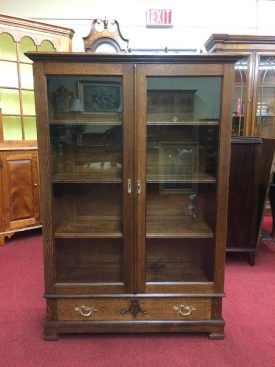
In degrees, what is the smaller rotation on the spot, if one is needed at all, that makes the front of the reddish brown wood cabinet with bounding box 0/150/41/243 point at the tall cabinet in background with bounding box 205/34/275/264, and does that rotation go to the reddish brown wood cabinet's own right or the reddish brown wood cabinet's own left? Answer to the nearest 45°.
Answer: approximately 45° to the reddish brown wood cabinet's own left

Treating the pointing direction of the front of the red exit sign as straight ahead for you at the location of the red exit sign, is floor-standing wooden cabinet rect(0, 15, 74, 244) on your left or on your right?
on your right

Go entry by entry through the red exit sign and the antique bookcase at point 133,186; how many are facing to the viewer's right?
0

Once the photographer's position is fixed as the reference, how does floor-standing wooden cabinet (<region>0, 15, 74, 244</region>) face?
facing the viewer and to the right of the viewer

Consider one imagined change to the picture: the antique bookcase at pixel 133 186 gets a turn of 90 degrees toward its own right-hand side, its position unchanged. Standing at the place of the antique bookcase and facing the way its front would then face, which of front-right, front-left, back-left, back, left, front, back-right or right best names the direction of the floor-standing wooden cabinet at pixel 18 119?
front-right

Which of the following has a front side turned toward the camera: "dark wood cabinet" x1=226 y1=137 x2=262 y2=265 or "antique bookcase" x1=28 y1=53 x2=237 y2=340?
the antique bookcase

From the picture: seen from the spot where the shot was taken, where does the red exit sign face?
facing the viewer
